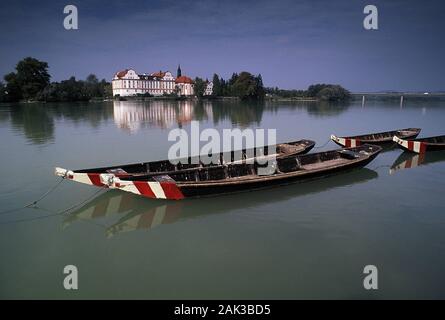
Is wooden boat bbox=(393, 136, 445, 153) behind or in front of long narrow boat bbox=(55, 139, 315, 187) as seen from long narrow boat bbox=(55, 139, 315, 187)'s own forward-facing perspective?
behind

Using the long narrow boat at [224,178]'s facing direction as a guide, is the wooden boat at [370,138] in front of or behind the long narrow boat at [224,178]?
behind

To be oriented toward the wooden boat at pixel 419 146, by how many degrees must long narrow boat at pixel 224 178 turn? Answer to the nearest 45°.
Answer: approximately 180°

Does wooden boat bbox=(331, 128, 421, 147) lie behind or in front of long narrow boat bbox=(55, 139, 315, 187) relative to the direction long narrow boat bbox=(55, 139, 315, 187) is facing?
behind

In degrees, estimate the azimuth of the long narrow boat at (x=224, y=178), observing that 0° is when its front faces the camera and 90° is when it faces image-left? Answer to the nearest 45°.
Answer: approximately 45°

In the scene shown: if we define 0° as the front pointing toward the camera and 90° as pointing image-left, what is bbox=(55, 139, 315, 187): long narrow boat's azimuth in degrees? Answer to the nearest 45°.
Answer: approximately 45°
